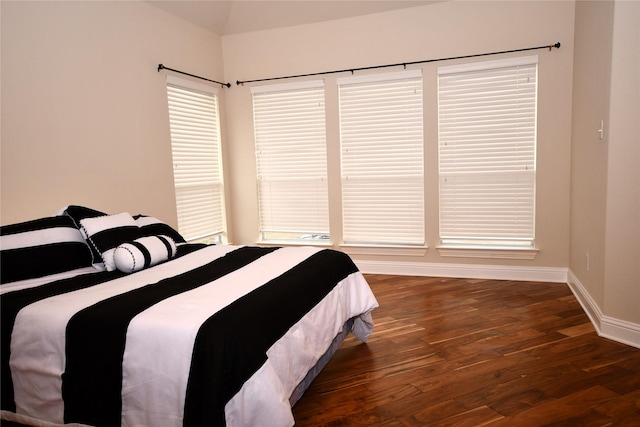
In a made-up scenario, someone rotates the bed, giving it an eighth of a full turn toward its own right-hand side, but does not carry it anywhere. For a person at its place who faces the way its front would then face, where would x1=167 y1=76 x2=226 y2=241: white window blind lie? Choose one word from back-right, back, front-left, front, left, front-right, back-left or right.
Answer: back

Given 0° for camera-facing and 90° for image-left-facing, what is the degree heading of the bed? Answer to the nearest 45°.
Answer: approximately 315°
